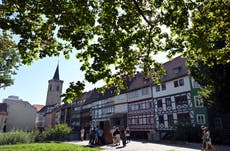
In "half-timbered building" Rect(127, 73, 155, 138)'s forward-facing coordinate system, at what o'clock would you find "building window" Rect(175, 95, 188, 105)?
The building window is roughly at 9 o'clock from the half-timbered building.

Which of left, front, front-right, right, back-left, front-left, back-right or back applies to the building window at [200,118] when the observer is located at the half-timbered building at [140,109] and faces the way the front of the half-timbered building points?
left

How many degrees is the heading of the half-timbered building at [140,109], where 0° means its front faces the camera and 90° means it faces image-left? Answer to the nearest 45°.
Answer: approximately 45°

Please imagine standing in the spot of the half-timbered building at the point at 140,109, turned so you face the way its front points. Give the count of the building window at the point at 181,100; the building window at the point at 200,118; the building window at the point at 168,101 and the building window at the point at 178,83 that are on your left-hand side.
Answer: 4

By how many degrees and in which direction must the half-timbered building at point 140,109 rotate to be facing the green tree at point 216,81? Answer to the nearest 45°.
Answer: approximately 45° to its left

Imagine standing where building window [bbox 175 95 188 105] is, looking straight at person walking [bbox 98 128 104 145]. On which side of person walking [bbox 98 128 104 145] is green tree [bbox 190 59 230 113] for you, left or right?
left

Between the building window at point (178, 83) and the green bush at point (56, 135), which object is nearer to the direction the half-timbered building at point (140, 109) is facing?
the green bush

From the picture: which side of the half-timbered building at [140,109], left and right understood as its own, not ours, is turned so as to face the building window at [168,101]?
left

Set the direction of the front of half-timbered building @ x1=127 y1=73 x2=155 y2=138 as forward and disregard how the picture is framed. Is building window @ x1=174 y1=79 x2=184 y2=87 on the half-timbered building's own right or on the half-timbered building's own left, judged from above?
on the half-timbered building's own left

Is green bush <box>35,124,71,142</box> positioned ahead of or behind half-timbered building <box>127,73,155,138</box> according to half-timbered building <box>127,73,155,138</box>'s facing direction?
ahead
